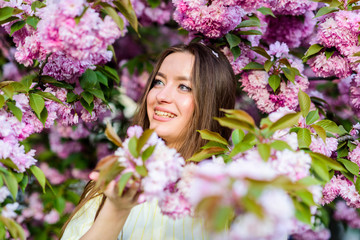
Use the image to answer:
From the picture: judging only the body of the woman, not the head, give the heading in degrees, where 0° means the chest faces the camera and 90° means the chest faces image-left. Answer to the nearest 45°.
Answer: approximately 45°
